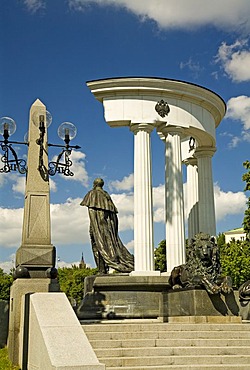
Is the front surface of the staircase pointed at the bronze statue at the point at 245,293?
no

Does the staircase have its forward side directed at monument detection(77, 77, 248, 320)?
no

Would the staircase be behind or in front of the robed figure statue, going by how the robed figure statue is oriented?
behind

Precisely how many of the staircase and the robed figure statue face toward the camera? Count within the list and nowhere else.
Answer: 1

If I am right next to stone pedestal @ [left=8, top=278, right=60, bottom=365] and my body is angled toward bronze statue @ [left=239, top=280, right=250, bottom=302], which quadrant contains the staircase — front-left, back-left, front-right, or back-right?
front-right

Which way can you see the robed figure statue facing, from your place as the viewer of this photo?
facing away from the viewer and to the left of the viewer

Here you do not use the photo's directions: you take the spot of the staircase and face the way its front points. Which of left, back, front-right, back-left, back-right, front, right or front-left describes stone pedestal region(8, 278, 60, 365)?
right

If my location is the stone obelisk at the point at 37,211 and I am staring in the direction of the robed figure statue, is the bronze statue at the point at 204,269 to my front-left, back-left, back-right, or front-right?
front-right

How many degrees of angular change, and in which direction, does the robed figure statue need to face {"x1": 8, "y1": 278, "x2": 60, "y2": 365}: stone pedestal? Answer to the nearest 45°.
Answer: approximately 135° to its left

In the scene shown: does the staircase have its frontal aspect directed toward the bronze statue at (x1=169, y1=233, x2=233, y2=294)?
no

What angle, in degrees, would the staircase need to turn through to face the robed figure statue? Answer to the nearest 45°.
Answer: approximately 180°

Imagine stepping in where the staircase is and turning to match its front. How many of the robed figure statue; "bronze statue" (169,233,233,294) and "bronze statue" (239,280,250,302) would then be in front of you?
0

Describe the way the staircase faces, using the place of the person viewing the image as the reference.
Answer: facing the viewer

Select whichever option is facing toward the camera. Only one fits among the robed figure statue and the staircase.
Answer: the staircase
